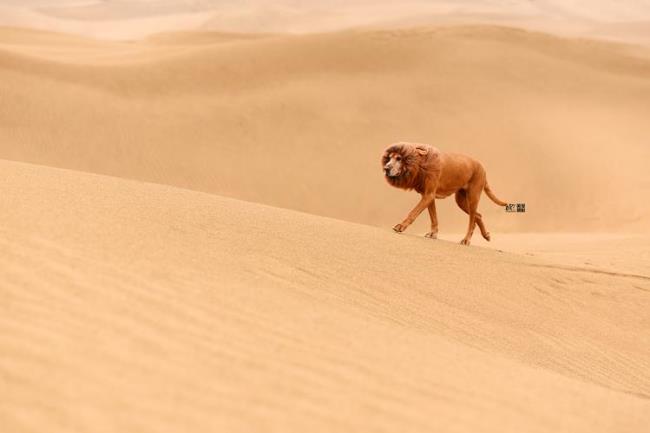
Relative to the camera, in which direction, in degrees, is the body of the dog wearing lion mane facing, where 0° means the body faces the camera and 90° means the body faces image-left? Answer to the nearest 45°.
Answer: approximately 90°
